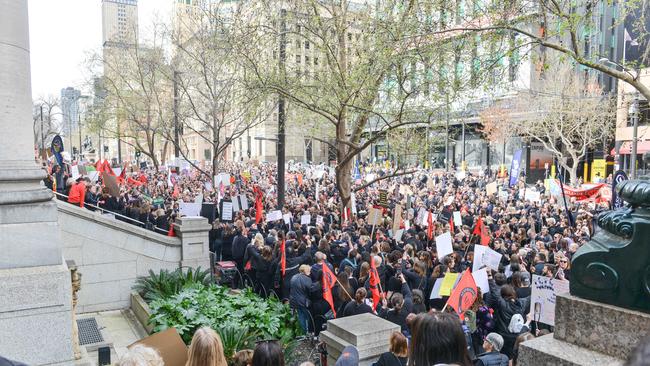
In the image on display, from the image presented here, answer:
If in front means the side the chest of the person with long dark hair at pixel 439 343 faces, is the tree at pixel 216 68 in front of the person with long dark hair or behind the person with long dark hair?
in front

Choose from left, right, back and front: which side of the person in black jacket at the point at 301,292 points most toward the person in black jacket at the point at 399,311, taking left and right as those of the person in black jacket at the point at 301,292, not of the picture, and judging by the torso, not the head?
right

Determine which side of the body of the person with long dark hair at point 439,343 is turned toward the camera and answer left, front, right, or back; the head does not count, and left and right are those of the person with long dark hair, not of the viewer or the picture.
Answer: back

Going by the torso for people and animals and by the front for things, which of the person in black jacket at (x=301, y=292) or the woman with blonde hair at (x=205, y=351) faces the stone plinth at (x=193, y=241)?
the woman with blonde hair

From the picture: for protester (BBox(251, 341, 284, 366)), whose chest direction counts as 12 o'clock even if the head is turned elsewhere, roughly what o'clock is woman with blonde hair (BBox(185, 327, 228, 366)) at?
The woman with blonde hair is roughly at 9 o'clock from the protester.

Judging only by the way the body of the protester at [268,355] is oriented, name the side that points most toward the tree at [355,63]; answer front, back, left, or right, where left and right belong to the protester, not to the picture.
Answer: front

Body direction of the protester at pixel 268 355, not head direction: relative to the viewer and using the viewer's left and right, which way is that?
facing away from the viewer

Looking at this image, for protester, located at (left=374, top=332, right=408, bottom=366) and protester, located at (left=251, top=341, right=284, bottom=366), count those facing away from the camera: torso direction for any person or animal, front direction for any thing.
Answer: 2

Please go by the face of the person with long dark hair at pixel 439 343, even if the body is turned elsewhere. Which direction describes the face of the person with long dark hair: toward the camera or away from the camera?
away from the camera

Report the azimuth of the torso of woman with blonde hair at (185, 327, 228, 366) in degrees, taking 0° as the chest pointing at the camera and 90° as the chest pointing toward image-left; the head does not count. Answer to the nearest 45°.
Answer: approximately 180°

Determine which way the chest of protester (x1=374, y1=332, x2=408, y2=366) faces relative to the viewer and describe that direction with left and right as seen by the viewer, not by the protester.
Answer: facing away from the viewer

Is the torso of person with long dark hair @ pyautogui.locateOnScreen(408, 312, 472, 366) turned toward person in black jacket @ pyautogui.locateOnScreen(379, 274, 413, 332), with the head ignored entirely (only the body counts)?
yes

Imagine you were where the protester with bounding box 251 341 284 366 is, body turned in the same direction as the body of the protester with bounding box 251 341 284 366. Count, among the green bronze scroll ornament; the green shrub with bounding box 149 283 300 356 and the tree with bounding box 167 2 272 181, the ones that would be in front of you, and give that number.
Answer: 2
